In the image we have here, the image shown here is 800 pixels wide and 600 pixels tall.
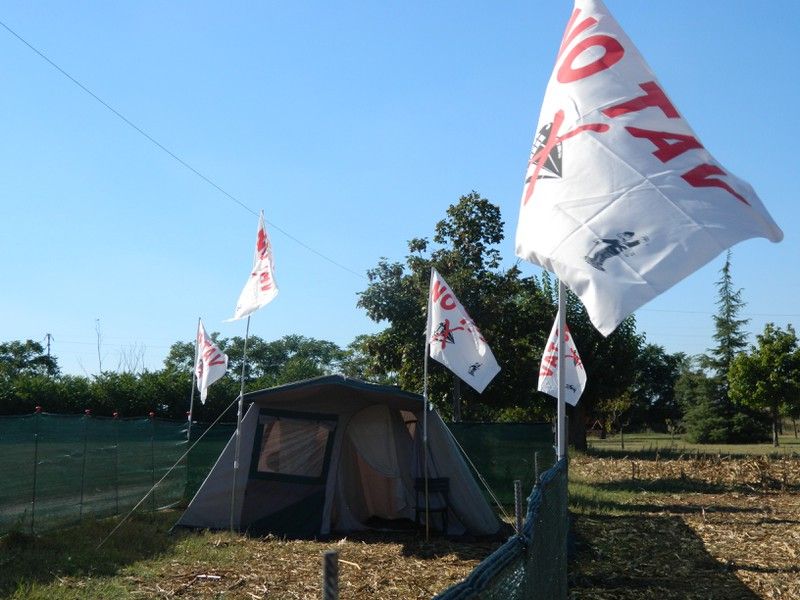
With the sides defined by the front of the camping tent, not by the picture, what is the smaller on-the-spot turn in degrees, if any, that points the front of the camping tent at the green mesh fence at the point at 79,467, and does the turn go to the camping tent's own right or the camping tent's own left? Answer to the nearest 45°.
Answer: approximately 90° to the camping tent's own right

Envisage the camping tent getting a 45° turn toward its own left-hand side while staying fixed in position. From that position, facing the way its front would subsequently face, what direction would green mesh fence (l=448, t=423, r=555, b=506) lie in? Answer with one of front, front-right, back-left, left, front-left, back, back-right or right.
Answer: left

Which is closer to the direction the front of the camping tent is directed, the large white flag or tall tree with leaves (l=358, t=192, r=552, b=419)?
the large white flag

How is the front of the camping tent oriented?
toward the camera

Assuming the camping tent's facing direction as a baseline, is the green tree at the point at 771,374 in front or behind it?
behind

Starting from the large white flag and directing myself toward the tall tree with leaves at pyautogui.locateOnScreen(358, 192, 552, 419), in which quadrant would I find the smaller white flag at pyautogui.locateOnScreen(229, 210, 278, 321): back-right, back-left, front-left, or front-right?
front-left

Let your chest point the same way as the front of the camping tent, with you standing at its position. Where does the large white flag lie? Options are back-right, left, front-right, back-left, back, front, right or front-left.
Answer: front

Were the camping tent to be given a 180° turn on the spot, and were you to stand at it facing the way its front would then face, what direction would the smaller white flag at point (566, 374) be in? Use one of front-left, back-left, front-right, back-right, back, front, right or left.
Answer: front-right

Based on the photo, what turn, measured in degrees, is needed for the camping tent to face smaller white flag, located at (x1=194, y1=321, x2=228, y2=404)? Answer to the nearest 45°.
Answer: approximately 135° to its right
